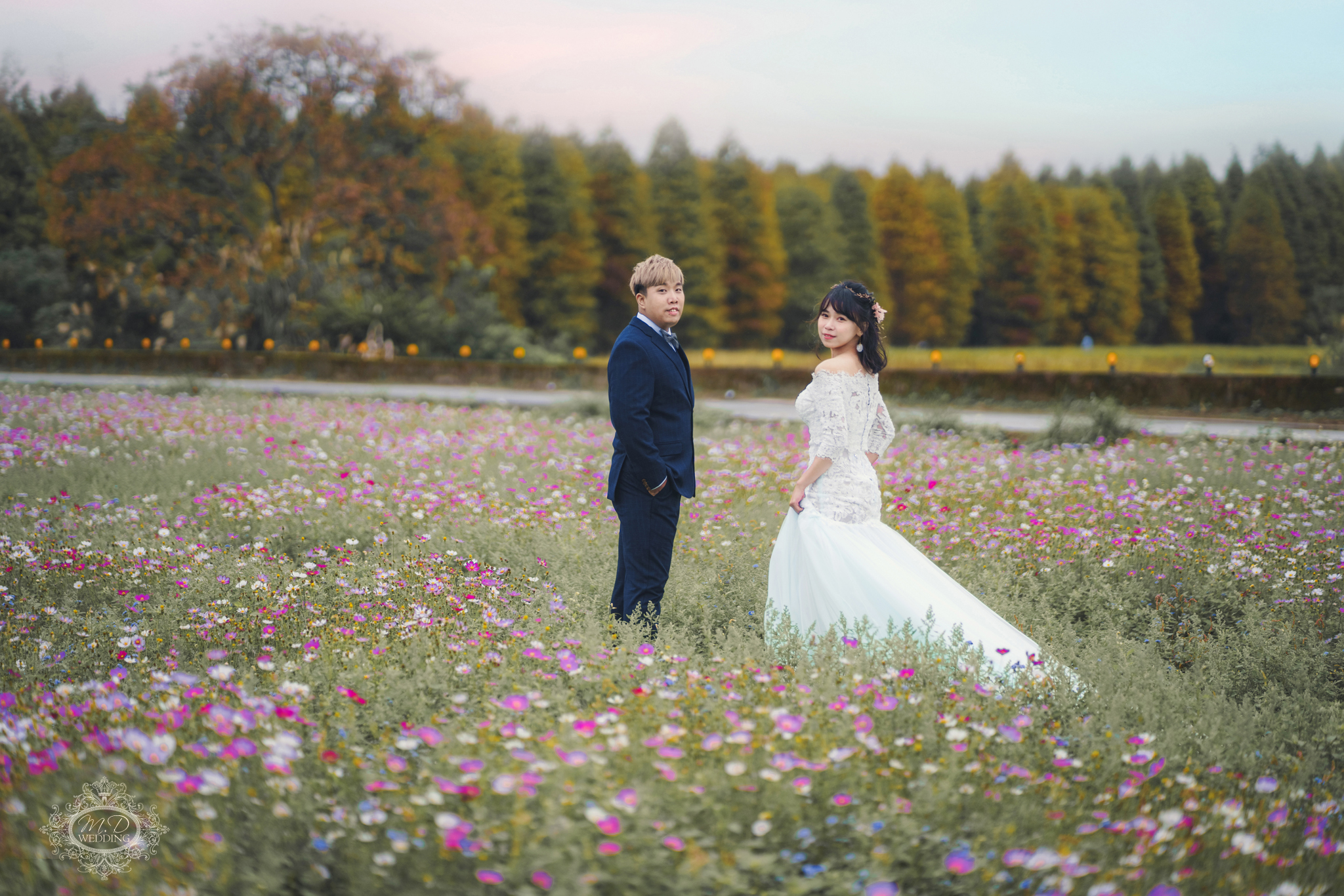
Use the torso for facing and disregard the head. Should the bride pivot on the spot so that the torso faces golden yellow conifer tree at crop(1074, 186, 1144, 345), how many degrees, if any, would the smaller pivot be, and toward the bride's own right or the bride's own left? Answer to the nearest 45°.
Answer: approximately 45° to the bride's own right

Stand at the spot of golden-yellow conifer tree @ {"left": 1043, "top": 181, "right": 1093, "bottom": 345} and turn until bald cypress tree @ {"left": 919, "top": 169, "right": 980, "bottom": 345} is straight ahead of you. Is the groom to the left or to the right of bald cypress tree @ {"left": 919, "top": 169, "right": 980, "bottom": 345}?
left

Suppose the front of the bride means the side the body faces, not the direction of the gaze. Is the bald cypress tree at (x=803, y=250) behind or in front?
in front

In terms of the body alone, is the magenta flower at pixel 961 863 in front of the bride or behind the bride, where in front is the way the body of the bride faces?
behind

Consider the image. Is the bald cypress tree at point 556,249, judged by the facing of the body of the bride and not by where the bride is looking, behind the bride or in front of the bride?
in front

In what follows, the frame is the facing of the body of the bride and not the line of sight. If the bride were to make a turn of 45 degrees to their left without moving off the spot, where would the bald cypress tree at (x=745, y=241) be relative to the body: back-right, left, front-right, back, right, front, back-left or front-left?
right

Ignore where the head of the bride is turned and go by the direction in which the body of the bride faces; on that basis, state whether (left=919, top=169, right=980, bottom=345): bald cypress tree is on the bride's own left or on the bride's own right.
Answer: on the bride's own right

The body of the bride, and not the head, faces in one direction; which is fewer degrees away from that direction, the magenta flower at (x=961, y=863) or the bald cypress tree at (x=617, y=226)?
the bald cypress tree

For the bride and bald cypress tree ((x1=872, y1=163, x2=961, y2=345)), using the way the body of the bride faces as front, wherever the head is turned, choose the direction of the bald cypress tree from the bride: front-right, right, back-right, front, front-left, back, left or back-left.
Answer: front-right

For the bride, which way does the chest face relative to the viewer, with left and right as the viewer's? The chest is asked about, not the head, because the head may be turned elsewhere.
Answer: facing away from the viewer and to the left of the viewer
